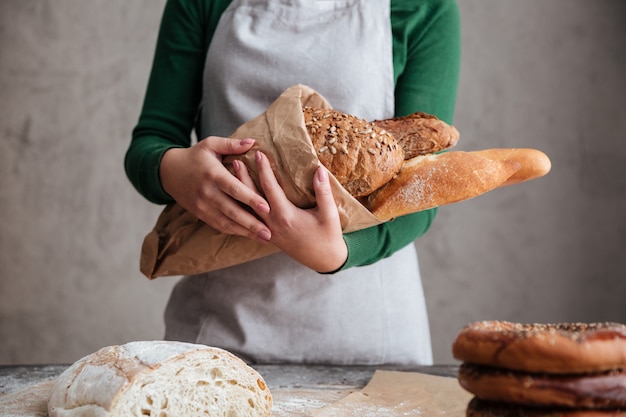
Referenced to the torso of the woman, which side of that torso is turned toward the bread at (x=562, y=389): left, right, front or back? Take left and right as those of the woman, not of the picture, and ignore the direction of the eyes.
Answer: front

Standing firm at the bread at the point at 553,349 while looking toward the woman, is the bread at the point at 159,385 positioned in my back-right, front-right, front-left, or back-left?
front-left

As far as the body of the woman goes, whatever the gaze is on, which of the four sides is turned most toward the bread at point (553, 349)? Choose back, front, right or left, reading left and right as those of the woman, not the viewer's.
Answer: front

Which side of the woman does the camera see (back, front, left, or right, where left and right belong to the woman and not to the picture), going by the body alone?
front

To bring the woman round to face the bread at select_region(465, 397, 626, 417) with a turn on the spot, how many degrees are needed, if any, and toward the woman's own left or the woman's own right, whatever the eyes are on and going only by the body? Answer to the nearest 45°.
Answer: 0° — they already face it
